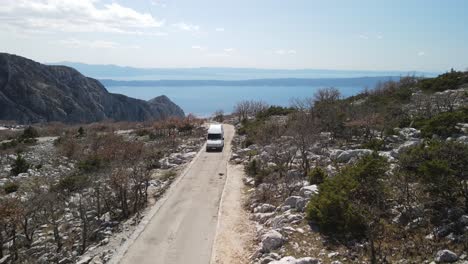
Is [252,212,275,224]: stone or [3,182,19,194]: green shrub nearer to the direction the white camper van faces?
the stone

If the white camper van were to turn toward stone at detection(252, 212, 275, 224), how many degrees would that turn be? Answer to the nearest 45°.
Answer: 0° — it already faces it

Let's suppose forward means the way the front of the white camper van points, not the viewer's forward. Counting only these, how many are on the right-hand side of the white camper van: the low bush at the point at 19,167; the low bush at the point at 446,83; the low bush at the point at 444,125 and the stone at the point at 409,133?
1

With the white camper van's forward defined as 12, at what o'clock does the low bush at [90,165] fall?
The low bush is roughly at 1 o'clock from the white camper van.

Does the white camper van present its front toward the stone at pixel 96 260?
yes

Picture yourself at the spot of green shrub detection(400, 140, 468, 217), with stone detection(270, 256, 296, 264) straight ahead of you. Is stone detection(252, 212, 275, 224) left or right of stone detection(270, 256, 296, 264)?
right

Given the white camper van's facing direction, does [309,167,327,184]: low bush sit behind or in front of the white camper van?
in front

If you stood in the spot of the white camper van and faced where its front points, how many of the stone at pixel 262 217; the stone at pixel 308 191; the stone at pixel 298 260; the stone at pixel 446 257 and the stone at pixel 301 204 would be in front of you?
5

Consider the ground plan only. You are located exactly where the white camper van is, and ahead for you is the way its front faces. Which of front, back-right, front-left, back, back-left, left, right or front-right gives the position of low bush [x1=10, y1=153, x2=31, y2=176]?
right

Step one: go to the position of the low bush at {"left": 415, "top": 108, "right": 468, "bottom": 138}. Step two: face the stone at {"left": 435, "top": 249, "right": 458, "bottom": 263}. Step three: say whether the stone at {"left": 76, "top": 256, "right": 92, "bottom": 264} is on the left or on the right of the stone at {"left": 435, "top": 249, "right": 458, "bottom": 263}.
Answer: right

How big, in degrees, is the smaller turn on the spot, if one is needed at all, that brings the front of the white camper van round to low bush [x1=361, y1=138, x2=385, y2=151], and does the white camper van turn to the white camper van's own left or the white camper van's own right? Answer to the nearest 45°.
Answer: approximately 45° to the white camper van's own left

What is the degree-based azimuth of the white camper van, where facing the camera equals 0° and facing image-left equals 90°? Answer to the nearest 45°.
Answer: approximately 0°
